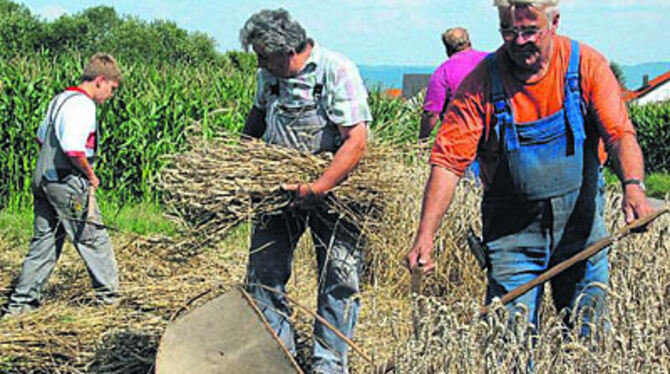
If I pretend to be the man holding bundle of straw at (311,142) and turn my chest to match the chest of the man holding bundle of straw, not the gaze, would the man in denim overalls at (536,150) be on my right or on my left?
on my left

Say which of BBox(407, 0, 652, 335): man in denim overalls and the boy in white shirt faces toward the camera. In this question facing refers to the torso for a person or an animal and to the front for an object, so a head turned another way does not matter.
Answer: the man in denim overalls

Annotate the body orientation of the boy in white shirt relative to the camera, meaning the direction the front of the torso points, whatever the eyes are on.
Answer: to the viewer's right

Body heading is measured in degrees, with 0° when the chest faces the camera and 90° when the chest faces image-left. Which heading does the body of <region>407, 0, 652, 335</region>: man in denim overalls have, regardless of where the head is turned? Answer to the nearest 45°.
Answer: approximately 0°

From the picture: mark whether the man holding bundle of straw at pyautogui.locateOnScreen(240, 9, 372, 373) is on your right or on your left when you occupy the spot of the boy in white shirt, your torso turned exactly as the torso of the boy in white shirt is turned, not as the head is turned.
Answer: on your right

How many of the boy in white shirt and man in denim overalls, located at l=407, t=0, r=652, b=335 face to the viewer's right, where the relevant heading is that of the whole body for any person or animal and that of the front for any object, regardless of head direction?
1

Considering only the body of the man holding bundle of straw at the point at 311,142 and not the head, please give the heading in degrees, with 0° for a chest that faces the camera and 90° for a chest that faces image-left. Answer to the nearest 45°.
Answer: approximately 45°

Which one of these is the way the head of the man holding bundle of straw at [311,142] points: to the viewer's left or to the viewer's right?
to the viewer's left

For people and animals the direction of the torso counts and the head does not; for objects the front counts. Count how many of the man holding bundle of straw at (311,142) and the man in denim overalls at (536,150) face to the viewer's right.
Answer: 0

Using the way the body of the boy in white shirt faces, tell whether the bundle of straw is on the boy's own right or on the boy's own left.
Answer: on the boy's own right

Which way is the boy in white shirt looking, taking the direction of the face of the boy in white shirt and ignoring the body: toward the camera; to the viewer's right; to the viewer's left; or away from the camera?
to the viewer's right
